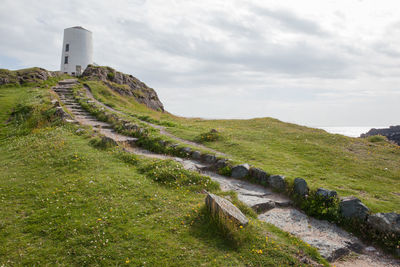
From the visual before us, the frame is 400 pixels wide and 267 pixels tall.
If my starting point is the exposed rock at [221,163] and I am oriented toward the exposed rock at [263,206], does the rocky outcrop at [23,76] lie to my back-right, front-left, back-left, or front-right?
back-right

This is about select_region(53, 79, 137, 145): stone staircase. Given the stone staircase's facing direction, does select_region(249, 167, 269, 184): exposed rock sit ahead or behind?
ahead

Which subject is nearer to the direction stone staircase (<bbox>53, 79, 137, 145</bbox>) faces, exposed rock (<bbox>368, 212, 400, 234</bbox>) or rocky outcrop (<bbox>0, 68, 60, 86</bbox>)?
the exposed rock

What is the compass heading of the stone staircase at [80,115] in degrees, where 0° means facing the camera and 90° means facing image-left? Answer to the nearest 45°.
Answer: approximately 315°

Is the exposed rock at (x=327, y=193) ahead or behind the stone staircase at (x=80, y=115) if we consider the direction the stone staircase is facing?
ahead

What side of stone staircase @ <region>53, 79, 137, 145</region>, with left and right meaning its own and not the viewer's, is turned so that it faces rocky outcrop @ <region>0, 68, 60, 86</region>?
back

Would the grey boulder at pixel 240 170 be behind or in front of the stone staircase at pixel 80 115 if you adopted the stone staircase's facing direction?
in front
